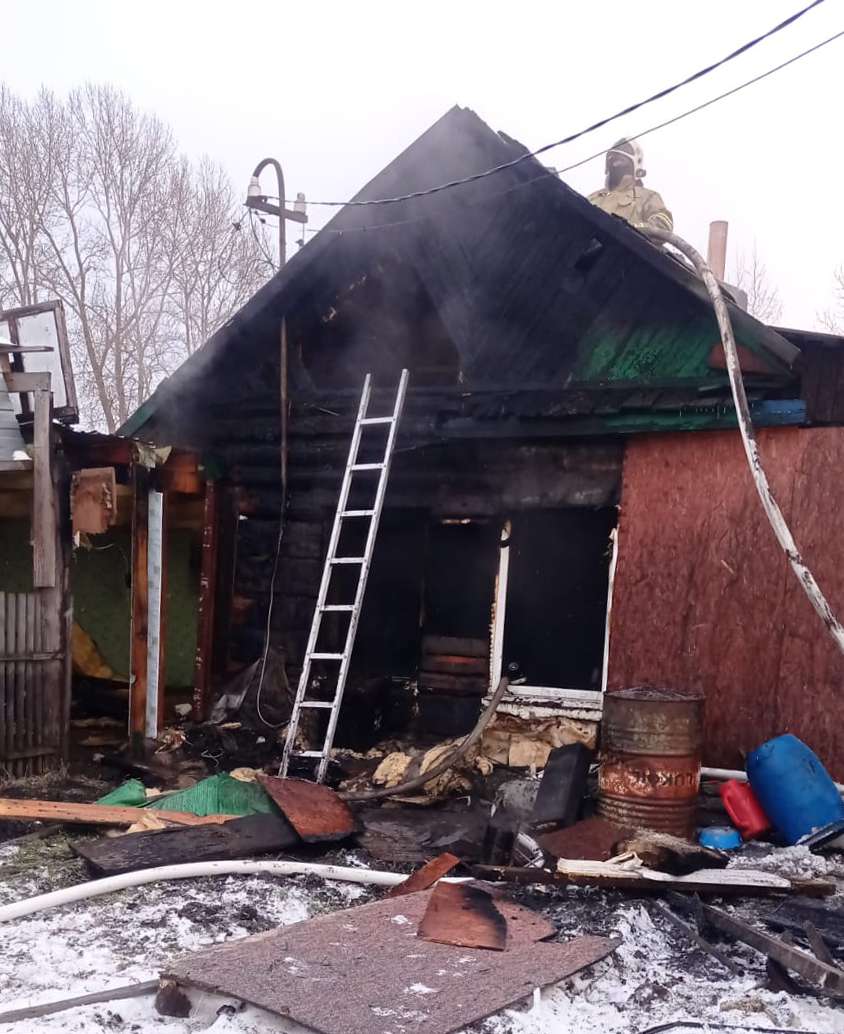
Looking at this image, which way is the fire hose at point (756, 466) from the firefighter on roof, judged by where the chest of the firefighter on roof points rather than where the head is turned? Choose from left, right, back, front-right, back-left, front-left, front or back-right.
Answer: front-left

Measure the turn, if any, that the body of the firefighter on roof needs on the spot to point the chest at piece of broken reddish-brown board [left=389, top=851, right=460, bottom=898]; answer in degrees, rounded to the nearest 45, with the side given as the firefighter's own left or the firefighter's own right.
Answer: approximately 45° to the firefighter's own left

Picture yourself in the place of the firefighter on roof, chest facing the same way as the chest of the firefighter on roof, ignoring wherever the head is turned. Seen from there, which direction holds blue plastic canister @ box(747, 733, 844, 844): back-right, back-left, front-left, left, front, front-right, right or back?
front-left

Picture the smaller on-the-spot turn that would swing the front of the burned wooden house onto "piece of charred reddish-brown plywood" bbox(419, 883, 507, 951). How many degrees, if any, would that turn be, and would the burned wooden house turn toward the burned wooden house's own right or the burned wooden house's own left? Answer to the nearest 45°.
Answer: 0° — it already faces it

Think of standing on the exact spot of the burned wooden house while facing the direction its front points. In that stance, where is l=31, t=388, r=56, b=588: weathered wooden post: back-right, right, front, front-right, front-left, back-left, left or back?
right

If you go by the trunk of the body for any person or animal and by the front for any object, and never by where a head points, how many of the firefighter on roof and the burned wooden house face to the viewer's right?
0

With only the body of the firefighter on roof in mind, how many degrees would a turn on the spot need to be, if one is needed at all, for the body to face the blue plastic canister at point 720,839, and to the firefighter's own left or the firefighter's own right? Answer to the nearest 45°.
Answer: approximately 45° to the firefighter's own left

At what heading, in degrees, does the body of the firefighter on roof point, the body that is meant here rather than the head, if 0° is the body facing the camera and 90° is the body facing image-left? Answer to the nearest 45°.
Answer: approximately 45°

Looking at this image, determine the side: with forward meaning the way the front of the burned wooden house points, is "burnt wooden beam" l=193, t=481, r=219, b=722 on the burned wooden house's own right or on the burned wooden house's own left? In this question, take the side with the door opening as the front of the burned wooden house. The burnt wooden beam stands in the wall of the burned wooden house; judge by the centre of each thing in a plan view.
on the burned wooden house's own right

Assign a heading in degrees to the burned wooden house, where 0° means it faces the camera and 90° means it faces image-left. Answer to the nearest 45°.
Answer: approximately 0°

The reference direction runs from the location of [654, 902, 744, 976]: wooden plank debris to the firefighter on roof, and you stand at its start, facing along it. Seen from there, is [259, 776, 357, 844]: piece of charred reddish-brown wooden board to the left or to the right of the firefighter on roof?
left
